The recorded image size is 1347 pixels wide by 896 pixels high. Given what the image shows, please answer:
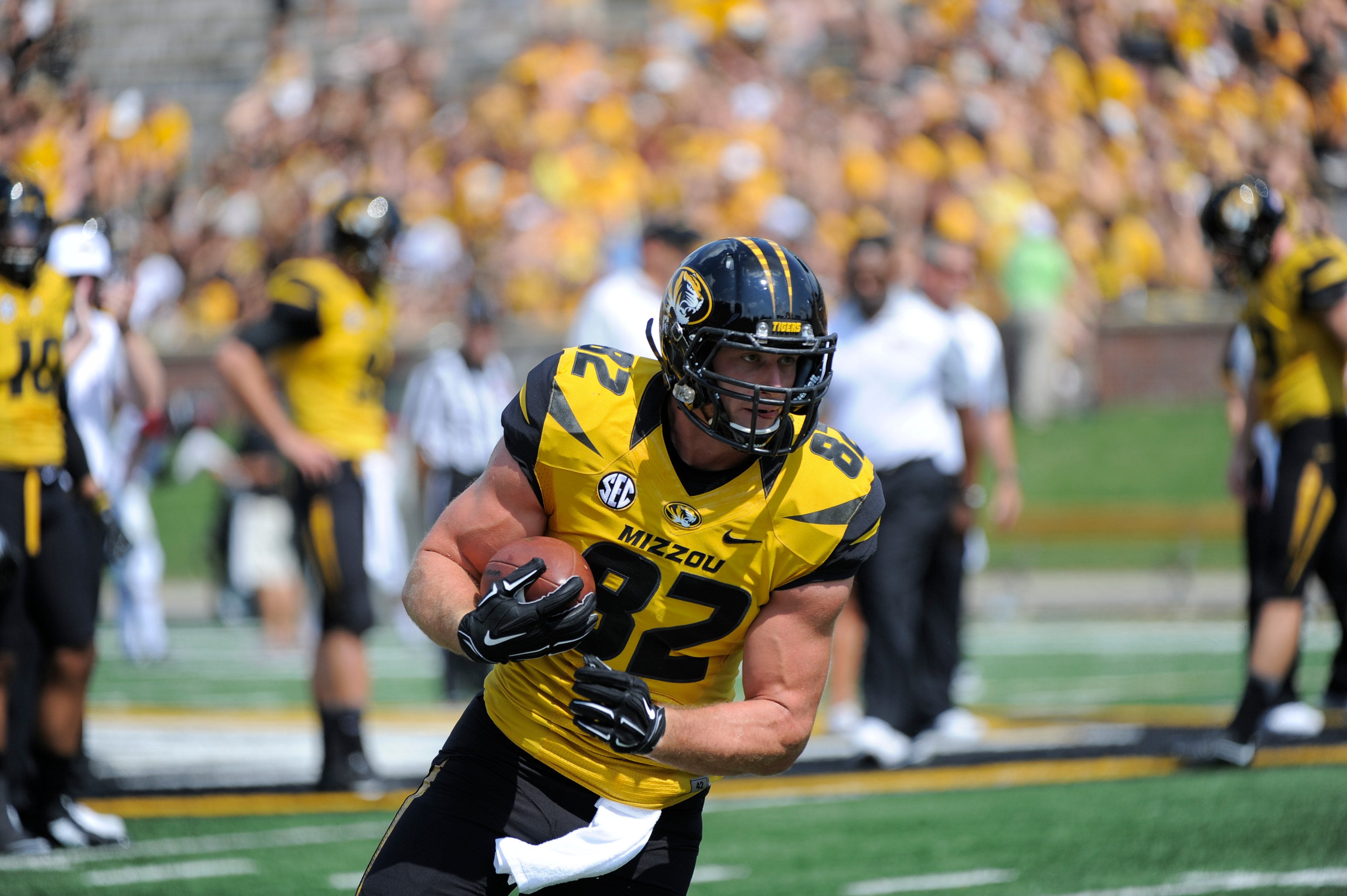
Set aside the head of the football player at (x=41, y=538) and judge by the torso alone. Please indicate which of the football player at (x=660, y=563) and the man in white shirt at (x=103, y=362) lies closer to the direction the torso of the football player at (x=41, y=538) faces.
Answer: the football player

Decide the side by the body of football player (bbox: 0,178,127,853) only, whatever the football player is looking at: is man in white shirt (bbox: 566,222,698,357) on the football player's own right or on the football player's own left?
on the football player's own left

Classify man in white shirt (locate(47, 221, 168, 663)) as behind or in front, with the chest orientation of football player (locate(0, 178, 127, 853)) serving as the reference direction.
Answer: behind

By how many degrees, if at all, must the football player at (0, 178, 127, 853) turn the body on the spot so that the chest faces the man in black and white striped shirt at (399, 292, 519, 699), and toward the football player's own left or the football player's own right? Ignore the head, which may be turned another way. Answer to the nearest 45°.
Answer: approximately 135° to the football player's own left

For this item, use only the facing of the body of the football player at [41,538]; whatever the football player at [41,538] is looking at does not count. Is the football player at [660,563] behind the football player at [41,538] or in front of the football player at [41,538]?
in front

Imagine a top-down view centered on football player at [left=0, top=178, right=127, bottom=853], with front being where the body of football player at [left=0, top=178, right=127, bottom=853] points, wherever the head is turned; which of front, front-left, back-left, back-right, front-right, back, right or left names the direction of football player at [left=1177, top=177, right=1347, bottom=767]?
left

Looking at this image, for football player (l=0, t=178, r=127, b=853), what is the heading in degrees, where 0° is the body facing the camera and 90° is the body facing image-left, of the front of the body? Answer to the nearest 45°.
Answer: approximately 0°

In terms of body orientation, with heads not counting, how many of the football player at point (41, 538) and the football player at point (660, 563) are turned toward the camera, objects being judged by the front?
2

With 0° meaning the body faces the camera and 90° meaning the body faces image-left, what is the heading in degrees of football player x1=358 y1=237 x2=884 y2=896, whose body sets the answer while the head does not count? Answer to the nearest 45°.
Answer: approximately 0°

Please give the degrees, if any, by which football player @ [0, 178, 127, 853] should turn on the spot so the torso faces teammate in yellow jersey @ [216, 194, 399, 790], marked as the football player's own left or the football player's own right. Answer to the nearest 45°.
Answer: approximately 135° to the football player's own left
